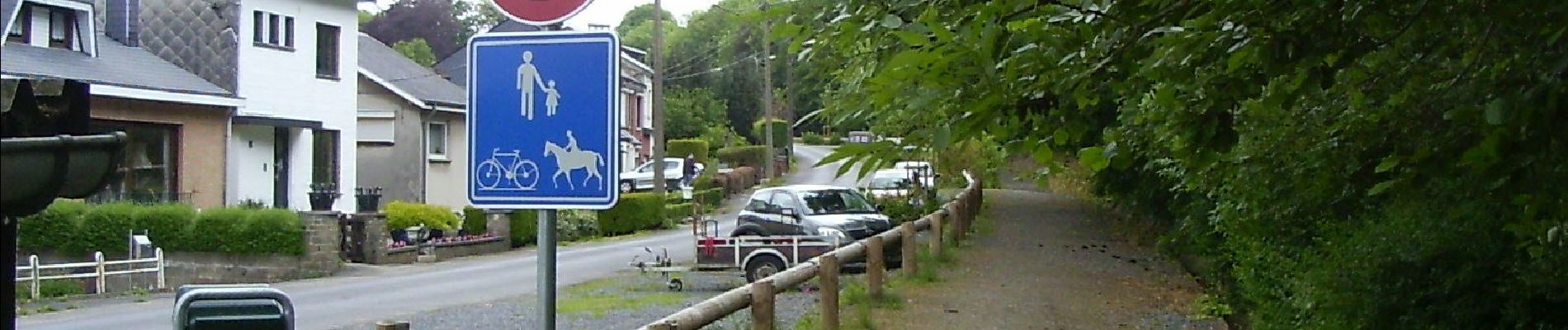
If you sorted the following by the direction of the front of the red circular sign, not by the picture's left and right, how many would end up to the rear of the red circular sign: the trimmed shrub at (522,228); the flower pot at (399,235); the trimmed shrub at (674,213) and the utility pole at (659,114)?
4

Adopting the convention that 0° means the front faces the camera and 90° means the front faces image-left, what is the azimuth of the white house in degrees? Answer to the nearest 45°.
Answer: approximately 315°

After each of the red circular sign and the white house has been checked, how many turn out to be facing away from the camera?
0

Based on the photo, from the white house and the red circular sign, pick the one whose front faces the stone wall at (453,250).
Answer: the white house

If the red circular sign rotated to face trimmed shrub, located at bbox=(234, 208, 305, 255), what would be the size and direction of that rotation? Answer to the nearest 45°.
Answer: approximately 180°

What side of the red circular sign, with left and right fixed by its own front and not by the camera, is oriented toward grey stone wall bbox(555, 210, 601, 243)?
back

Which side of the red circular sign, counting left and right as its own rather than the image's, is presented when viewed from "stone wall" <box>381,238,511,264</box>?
back

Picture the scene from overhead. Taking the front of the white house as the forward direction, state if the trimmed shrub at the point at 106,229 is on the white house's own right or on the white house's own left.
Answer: on the white house's own right
